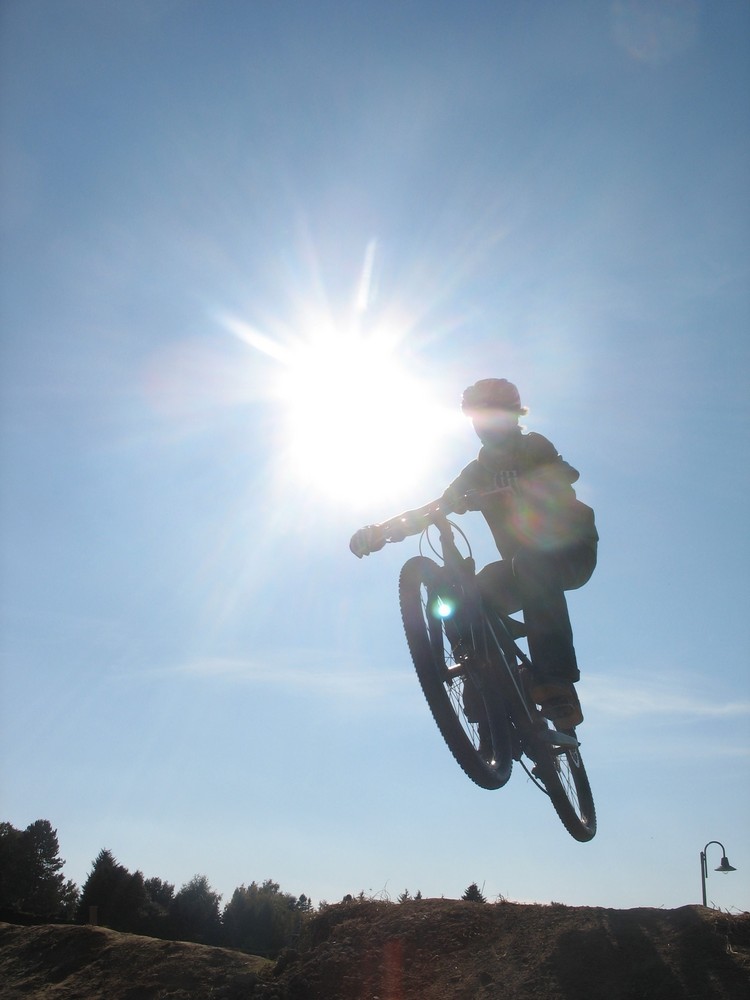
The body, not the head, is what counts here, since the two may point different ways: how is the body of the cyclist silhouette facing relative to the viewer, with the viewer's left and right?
facing the viewer and to the left of the viewer

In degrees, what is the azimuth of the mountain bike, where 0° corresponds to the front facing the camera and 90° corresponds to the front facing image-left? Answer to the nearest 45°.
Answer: approximately 45°
